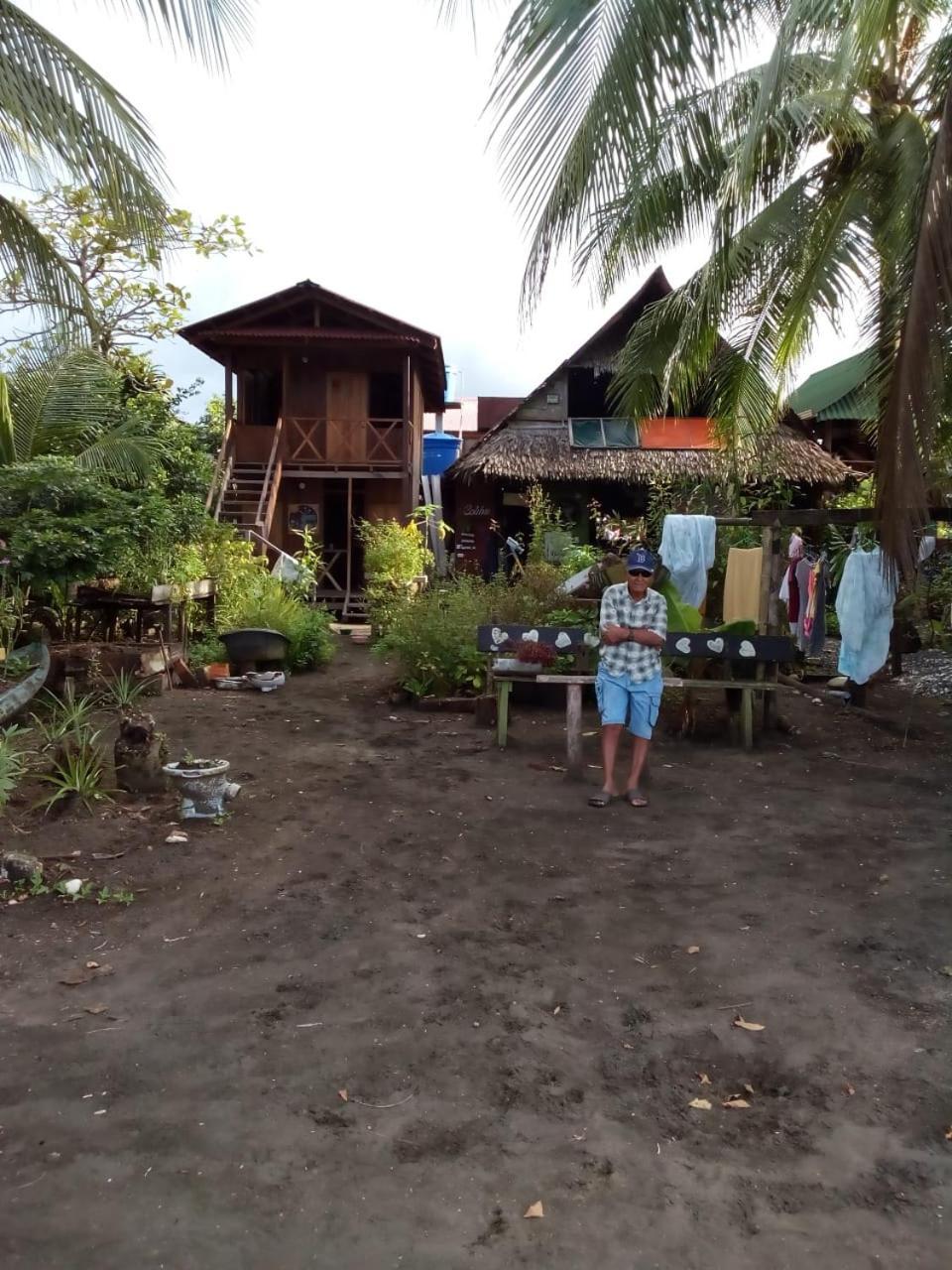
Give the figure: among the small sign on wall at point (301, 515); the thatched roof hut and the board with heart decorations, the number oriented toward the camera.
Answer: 3

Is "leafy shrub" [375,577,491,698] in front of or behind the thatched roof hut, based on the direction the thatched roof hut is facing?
in front

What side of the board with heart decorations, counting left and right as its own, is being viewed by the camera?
front

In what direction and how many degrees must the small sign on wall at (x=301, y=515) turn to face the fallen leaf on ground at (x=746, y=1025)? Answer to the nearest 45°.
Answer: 0° — it already faces it

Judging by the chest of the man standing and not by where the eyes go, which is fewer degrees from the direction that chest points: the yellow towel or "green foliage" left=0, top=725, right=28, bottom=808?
the green foliage

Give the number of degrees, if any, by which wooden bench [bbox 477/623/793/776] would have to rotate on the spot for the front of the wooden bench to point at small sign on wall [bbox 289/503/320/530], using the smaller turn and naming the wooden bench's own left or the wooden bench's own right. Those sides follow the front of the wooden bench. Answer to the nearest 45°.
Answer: approximately 135° to the wooden bench's own right

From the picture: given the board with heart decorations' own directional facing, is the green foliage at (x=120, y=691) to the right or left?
on its right

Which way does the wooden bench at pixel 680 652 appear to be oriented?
toward the camera

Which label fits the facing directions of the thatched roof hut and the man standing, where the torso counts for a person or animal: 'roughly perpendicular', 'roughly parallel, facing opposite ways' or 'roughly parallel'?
roughly parallel

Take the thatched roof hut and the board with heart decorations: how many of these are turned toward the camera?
2

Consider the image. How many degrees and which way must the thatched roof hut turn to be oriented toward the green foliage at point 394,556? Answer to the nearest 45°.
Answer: approximately 45° to its right

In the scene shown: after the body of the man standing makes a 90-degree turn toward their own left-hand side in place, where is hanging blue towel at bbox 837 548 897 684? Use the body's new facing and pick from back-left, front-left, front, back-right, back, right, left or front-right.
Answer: front-left

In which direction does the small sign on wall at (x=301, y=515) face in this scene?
toward the camera

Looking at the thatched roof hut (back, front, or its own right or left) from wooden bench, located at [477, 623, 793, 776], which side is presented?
front

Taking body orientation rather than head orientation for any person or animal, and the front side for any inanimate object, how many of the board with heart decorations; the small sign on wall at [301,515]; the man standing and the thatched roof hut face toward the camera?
4

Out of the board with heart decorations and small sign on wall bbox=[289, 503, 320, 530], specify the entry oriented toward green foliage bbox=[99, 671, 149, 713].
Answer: the small sign on wall
